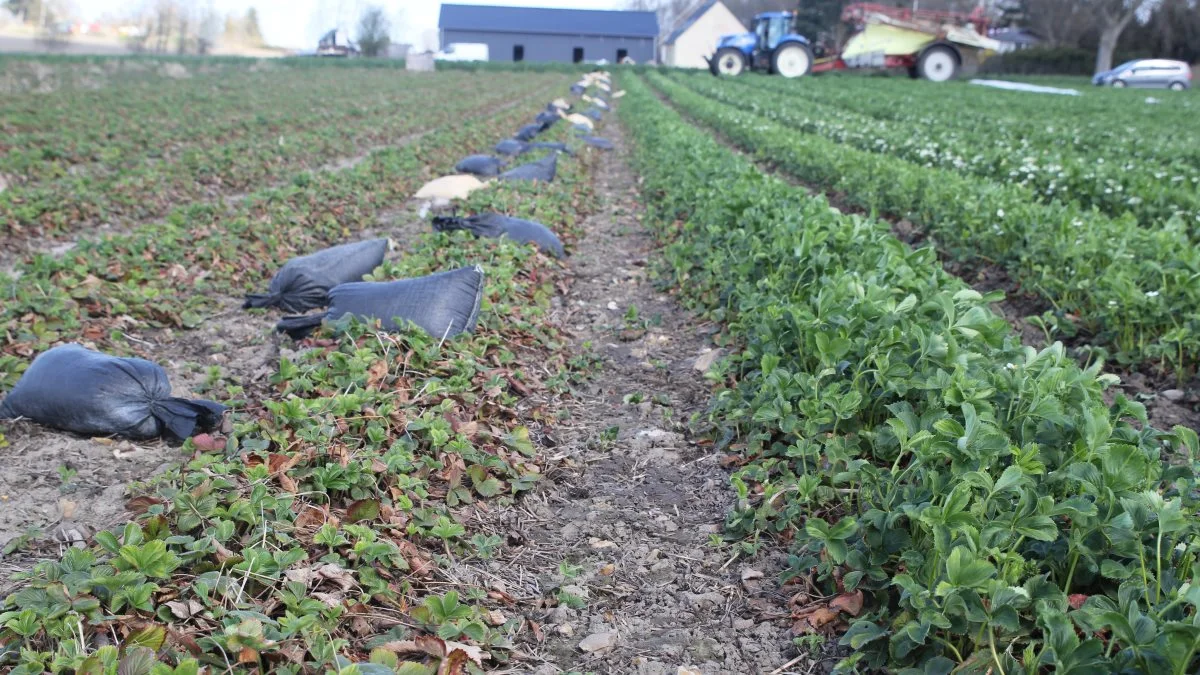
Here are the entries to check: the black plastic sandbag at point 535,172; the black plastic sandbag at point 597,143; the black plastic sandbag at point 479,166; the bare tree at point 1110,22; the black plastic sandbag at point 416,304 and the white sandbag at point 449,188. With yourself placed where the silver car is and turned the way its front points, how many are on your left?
5

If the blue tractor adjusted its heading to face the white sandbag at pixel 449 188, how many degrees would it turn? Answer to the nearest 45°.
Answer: approximately 90° to its left

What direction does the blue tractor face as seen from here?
to the viewer's left

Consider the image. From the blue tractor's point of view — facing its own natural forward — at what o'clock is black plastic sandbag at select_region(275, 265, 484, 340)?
The black plastic sandbag is roughly at 9 o'clock from the blue tractor.

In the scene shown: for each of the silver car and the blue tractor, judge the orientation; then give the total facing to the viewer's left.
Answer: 2

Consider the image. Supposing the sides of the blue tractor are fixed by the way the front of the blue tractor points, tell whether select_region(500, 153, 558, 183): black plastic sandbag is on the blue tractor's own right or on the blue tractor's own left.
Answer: on the blue tractor's own left

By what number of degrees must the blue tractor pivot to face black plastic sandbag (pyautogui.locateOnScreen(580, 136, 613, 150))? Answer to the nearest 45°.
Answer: approximately 90° to its left

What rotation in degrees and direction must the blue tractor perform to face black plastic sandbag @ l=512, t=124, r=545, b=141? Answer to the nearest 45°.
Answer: approximately 90° to its left

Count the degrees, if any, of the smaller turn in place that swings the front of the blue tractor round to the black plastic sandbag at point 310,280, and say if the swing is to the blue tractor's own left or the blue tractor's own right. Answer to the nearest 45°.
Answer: approximately 90° to the blue tractor's own left

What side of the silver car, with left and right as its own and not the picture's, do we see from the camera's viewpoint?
left

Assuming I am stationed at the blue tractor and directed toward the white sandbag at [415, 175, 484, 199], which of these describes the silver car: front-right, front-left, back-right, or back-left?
back-left
